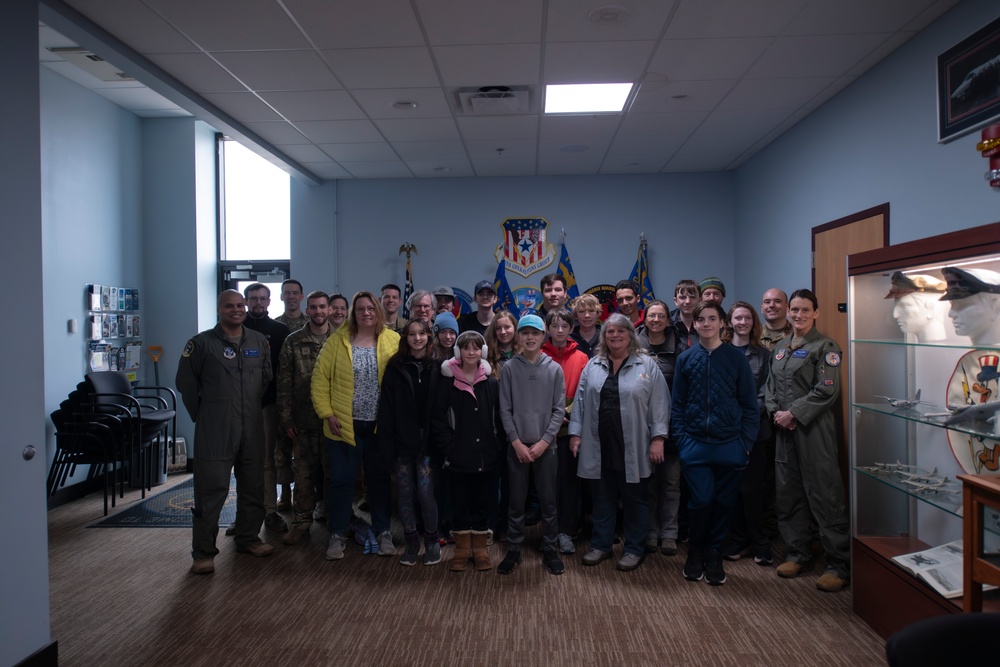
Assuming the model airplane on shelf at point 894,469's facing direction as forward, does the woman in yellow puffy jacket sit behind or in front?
in front

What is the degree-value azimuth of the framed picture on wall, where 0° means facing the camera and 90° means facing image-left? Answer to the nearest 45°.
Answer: approximately 45°

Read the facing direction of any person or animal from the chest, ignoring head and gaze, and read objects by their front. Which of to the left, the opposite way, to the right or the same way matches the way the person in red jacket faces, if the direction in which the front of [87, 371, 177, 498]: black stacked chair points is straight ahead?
to the right

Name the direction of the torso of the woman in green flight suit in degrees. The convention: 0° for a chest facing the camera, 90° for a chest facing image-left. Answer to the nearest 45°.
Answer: approximately 45°

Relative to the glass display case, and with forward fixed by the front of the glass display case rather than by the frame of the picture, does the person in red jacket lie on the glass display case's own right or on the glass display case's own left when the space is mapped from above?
on the glass display case's own right

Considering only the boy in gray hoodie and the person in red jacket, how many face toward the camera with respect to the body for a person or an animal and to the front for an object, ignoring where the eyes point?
2

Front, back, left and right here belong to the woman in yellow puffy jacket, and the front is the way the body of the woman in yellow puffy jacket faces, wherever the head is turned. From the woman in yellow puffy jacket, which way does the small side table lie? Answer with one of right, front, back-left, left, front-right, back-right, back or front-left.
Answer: front-left

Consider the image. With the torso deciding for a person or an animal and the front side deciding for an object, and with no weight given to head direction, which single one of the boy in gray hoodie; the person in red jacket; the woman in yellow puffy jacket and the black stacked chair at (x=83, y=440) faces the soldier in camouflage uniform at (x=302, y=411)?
the black stacked chair

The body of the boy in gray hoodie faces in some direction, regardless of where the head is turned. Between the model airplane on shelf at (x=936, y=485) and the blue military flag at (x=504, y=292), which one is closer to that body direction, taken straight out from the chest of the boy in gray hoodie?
the model airplane on shelf

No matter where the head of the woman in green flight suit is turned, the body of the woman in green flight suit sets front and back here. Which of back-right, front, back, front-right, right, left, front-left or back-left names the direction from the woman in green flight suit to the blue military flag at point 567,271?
right

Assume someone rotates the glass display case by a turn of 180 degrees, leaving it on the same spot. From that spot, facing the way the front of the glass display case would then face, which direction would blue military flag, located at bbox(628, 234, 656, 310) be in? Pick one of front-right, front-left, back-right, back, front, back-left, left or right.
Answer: left

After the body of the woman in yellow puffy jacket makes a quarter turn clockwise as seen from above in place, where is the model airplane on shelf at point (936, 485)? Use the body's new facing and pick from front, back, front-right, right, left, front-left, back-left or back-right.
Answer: back-left

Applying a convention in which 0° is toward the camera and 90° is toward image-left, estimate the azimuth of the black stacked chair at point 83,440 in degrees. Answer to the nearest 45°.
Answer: approximately 315°
